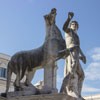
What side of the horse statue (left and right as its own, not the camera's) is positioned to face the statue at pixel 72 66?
front

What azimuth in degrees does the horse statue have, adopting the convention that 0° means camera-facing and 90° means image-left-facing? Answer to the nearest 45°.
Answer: approximately 270°
